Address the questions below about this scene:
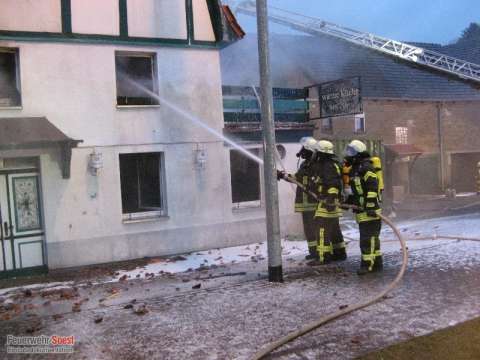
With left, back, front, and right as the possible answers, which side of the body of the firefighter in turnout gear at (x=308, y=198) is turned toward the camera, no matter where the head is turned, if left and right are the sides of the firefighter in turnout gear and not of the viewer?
left

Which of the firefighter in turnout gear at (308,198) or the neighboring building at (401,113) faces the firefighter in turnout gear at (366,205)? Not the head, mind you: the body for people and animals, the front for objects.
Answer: the neighboring building

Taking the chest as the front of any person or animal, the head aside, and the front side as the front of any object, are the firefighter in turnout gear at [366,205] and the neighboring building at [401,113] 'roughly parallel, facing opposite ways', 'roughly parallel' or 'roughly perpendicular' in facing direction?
roughly perpendicular

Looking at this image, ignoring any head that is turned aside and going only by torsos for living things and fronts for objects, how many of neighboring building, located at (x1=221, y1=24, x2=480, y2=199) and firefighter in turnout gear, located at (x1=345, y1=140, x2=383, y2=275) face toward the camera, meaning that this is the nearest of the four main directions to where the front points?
1

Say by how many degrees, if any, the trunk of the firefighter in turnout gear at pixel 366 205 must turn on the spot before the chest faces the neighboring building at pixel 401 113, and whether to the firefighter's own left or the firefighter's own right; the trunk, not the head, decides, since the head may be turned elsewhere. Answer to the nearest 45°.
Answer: approximately 90° to the firefighter's own right

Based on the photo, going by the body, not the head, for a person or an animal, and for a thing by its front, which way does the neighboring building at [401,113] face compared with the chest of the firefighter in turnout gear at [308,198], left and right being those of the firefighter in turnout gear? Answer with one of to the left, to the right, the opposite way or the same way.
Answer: to the left

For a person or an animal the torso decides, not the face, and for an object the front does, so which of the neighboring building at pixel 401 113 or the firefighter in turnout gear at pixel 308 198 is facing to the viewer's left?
the firefighter in turnout gear

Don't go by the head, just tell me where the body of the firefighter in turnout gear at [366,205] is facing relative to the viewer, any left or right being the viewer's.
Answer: facing to the left of the viewer

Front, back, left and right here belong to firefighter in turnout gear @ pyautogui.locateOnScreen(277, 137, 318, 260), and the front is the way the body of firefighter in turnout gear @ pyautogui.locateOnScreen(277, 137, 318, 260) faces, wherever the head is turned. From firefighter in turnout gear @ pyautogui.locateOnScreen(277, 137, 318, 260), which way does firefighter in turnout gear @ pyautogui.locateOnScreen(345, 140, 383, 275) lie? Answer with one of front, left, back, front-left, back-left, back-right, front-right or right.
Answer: back-left

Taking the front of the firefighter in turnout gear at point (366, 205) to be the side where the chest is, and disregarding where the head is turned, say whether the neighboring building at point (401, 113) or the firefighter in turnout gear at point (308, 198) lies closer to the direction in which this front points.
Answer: the firefighter in turnout gear
